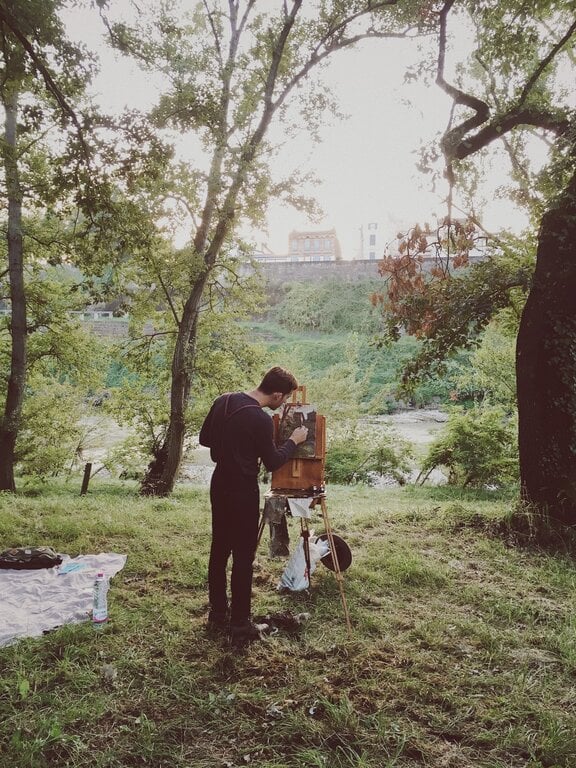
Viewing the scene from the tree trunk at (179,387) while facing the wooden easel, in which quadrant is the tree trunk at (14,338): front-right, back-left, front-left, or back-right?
back-right

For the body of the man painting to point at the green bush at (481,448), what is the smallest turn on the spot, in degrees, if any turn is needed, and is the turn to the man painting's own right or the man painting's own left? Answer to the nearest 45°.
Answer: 0° — they already face it

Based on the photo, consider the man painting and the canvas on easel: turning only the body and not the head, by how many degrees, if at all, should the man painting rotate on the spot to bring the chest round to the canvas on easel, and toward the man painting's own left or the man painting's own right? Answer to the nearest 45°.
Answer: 0° — they already face it

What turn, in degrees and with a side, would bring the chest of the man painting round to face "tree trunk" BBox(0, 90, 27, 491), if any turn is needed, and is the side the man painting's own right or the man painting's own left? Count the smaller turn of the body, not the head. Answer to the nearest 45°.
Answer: approximately 90° to the man painting's own left

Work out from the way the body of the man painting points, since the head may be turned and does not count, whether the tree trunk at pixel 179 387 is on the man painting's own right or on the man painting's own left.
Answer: on the man painting's own left

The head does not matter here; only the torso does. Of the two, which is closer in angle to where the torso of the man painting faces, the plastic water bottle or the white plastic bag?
the white plastic bag

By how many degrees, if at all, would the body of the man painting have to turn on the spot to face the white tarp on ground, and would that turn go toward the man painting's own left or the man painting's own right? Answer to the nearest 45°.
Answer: approximately 90° to the man painting's own left

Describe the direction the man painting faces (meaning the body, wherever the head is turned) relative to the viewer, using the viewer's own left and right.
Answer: facing away from the viewer and to the right of the viewer

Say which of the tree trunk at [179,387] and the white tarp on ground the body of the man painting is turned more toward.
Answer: the tree trunk
